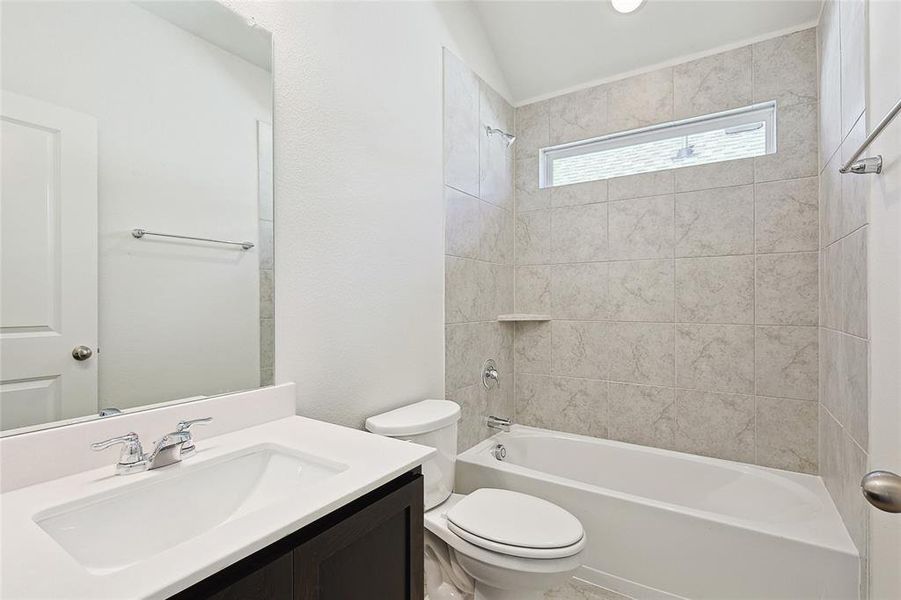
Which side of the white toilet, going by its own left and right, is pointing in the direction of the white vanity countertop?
right

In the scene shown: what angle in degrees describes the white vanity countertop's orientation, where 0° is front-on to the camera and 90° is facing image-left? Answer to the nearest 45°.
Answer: approximately 315°

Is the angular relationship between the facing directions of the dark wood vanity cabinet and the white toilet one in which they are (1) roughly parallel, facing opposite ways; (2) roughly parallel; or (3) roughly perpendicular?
roughly parallel

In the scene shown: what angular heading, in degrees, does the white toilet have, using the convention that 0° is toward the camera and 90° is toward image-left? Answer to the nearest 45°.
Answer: approximately 315°

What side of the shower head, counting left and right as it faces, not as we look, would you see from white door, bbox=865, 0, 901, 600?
front

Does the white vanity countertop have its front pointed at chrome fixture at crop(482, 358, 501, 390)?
no

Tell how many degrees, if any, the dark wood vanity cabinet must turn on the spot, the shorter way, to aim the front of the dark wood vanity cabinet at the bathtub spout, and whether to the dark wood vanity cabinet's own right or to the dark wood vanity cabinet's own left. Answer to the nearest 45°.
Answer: approximately 90° to the dark wood vanity cabinet's own left

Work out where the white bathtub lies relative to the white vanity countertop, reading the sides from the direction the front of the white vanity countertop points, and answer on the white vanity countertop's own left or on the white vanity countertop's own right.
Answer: on the white vanity countertop's own left

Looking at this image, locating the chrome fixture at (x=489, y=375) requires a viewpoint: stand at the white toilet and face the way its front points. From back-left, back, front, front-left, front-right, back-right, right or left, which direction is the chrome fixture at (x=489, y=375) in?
back-left

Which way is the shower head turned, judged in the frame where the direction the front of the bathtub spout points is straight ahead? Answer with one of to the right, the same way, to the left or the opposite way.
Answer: the same way

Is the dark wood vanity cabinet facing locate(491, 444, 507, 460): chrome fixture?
no

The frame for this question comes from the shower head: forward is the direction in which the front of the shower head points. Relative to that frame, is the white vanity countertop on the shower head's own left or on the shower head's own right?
on the shower head's own right

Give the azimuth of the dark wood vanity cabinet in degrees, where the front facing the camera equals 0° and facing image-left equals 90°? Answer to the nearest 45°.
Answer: approximately 315°

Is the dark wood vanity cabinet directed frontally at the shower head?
no

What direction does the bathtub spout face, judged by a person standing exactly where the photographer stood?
facing the viewer and to the right of the viewer
